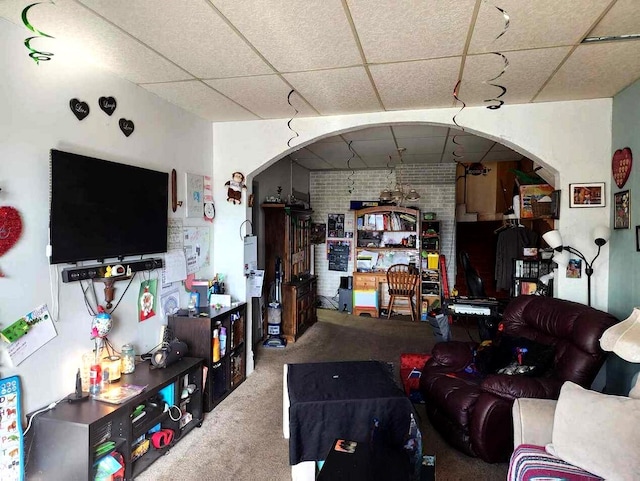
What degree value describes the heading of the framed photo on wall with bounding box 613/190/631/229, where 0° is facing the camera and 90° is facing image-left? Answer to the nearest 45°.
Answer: approximately 45°

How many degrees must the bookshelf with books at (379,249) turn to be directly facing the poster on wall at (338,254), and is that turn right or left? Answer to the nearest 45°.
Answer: approximately 135° to its right

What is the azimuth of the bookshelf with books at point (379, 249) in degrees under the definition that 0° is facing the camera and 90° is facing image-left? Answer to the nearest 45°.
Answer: approximately 0°

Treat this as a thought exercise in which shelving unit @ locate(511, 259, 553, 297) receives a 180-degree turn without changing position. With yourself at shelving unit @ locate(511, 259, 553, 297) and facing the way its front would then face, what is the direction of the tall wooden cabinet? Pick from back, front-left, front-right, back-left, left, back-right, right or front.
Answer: left

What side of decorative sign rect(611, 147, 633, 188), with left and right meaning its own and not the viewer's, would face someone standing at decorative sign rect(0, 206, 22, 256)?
front

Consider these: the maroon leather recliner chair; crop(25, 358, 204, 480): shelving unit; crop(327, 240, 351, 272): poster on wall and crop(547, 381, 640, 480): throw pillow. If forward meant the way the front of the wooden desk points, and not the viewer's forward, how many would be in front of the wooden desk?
3

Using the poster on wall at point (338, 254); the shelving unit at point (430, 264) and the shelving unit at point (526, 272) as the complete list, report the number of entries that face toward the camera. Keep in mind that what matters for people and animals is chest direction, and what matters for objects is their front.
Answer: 3

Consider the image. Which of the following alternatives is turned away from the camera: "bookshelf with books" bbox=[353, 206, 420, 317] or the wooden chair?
the wooden chair

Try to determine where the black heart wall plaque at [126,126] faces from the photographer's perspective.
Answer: facing the viewer and to the right of the viewer

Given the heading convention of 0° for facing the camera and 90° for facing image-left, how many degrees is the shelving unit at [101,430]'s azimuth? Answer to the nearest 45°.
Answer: approximately 315°

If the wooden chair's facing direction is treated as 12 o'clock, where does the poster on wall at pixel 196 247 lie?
The poster on wall is roughly at 7 o'clock from the wooden chair.

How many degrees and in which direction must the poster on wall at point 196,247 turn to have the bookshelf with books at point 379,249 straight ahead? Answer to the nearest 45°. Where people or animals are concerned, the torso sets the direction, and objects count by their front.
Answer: approximately 90° to its left

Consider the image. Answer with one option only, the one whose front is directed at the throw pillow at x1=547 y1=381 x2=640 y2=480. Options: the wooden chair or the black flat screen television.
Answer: the black flat screen television

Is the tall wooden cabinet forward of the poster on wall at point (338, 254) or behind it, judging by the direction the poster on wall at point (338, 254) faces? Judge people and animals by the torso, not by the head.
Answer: forward

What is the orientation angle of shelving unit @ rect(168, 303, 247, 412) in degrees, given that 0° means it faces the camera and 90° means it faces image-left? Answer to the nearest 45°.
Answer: approximately 315°

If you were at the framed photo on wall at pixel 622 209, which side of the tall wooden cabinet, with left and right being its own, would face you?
front

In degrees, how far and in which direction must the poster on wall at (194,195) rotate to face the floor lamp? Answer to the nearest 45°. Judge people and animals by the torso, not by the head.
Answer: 0° — it already faces it

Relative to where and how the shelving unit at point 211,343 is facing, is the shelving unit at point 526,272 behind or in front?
in front

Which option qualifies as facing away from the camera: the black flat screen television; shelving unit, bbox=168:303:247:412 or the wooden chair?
the wooden chair
